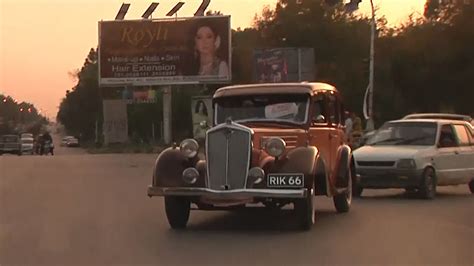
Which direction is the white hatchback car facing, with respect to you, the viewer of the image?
facing the viewer and to the left of the viewer

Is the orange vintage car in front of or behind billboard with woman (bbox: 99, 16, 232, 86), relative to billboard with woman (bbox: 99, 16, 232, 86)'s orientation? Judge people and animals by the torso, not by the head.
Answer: in front

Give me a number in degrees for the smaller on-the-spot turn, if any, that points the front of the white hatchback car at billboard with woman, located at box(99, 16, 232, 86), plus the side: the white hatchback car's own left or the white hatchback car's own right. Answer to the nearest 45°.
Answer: approximately 90° to the white hatchback car's own right

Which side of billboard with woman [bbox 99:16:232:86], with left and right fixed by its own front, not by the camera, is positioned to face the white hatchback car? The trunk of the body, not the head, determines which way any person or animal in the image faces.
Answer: front

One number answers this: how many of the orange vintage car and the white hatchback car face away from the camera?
0

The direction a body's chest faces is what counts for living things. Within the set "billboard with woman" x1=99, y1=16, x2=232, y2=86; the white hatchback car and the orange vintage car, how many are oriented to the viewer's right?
0

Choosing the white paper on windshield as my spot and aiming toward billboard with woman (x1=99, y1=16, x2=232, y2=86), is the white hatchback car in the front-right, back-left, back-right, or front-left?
front-right

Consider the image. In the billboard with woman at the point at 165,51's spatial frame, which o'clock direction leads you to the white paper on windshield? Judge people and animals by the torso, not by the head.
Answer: The white paper on windshield is roughly at 12 o'clock from the billboard with woman.

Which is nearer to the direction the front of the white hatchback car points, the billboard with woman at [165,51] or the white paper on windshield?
the white paper on windshield

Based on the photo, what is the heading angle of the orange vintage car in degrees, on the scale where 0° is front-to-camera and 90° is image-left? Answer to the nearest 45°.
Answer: approximately 45°

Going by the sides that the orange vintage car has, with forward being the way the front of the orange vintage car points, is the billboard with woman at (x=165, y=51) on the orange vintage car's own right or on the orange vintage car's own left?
on the orange vintage car's own right

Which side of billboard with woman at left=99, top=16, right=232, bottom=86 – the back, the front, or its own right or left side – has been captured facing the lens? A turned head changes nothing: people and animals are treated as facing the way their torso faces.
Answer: front
